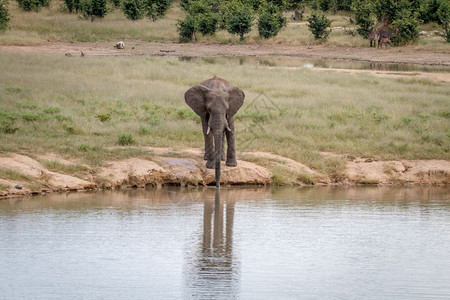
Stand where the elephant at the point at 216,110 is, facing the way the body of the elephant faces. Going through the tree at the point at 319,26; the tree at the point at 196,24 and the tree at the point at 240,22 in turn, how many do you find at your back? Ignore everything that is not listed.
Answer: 3

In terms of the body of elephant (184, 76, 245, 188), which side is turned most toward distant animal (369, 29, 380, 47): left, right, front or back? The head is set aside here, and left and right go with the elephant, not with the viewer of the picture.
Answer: back

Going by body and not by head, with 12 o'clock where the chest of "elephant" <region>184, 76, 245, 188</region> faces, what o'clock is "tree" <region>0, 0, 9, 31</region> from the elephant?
The tree is roughly at 5 o'clock from the elephant.

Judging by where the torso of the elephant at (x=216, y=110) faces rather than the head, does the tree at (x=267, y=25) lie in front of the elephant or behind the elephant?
behind

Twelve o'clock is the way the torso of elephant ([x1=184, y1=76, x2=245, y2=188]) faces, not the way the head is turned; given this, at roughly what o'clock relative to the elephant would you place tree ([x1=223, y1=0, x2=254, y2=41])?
The tree is roughly at 6 o'clock from the elephant.

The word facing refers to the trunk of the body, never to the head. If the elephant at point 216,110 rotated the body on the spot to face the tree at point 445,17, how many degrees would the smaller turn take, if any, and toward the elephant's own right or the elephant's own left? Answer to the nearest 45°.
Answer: approximately 135° to the elephant's own left

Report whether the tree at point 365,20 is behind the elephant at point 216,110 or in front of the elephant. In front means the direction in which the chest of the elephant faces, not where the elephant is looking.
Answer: behind

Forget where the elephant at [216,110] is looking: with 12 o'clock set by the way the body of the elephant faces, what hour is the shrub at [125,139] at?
The shrub is roughly at 4 o'clock from the elephant.

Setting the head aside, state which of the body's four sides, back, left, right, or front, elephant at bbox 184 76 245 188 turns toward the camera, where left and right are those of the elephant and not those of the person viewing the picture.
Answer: front

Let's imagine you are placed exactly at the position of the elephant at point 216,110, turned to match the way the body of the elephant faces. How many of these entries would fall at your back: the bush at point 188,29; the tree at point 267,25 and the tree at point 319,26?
3

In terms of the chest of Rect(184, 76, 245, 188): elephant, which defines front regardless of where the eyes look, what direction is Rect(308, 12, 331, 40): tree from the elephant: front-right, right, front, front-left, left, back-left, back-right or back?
back

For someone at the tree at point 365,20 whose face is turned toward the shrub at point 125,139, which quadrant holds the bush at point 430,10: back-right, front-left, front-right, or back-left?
back-left
